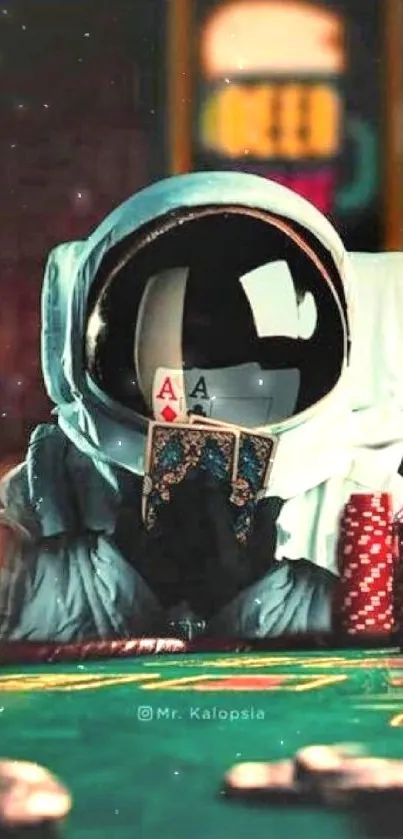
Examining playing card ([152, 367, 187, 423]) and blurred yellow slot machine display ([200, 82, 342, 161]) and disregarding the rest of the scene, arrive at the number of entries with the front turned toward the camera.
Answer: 2

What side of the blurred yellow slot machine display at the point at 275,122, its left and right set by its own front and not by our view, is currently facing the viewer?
front

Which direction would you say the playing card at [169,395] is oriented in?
toward the camera

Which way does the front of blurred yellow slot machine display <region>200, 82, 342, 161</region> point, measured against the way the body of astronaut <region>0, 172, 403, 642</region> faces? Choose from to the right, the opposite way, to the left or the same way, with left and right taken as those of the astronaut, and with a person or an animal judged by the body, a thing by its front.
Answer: the same way

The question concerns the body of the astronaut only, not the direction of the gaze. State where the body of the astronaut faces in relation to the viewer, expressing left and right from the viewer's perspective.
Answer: facing the viewer
